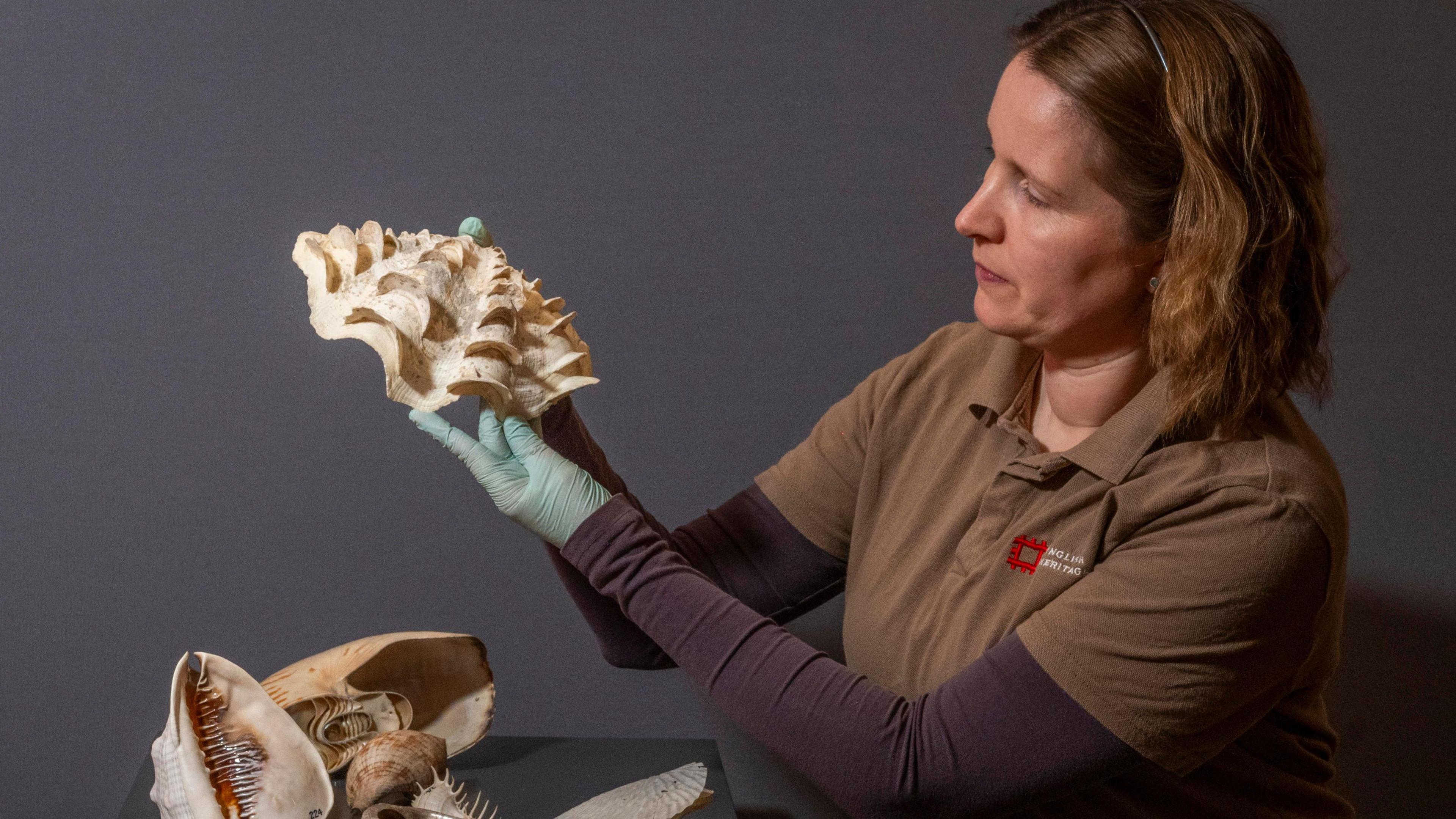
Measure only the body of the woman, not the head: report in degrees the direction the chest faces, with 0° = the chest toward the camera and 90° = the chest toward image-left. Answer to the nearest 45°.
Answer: approximately 45°

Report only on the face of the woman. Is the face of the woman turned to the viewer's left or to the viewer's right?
to the viewer's left

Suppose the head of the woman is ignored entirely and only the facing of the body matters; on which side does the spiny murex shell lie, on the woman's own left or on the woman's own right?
on the woman's own right

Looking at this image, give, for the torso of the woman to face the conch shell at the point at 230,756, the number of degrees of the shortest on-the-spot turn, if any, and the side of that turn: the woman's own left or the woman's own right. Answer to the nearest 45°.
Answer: approximately 45° to the woman's own right
